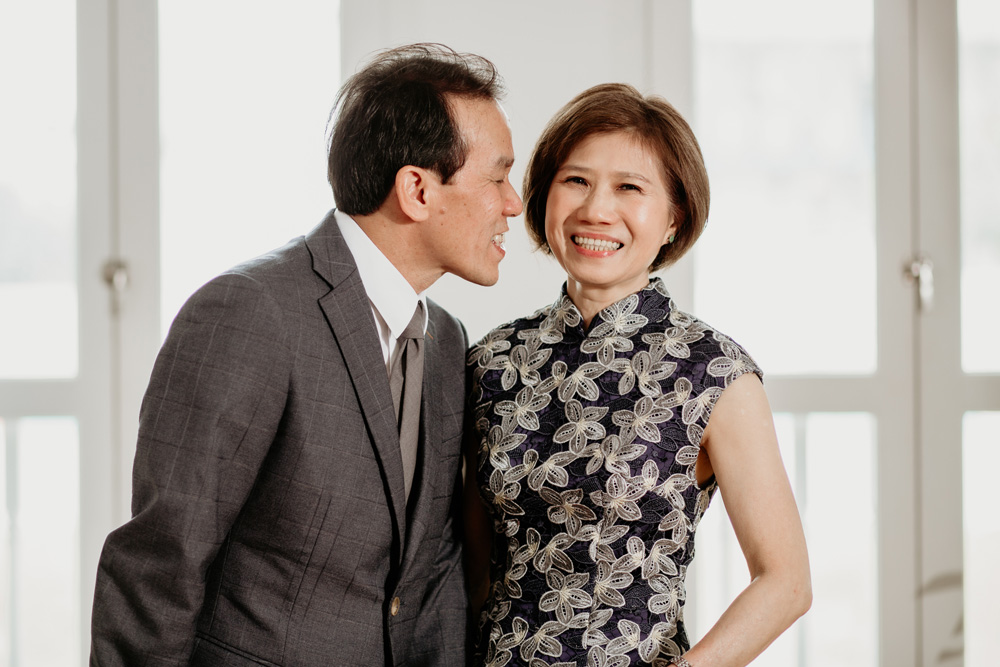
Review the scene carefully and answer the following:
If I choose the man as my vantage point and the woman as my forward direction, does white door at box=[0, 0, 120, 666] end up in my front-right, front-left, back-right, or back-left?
back-left

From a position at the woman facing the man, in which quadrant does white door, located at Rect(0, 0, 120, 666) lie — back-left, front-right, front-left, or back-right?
front-right

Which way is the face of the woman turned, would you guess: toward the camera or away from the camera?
toward the camera

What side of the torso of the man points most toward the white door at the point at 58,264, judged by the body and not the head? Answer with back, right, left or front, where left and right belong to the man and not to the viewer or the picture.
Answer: back

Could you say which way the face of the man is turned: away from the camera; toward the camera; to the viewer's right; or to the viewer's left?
to the viewer's right

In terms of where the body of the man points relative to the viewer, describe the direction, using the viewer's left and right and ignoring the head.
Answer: facing the viewer and to the right of the viewer
